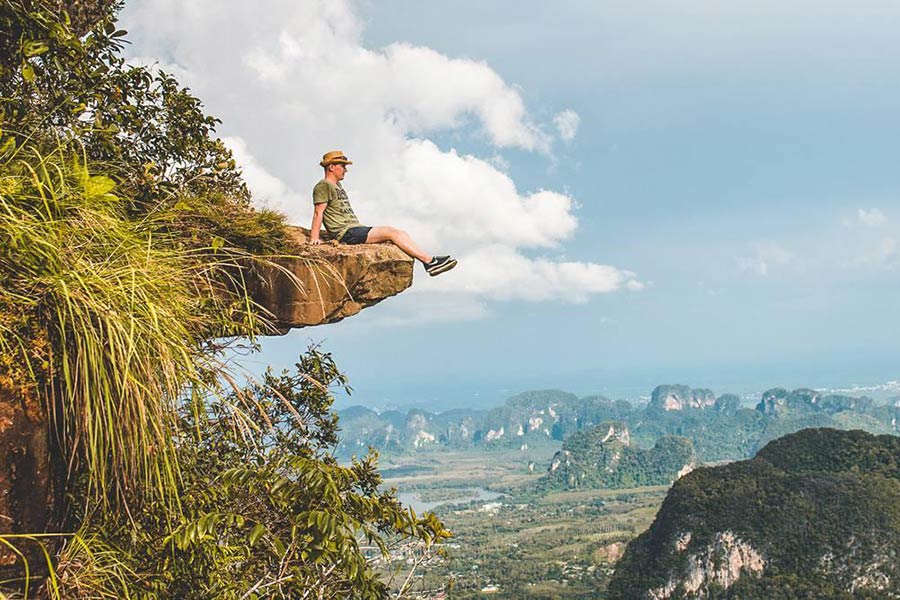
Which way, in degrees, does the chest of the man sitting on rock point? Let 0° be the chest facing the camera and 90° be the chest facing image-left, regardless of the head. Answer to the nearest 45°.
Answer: approximately 270°

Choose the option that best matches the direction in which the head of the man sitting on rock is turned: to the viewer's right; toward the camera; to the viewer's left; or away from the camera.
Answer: to the viewer's right
